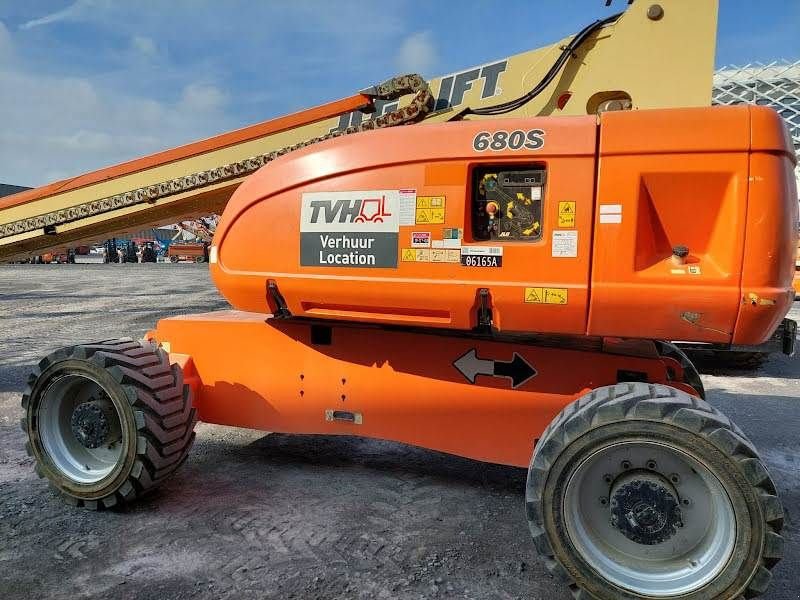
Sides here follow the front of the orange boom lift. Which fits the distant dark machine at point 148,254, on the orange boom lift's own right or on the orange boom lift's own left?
on the orange boom lift's own right

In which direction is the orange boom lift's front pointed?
to the viewer's left
